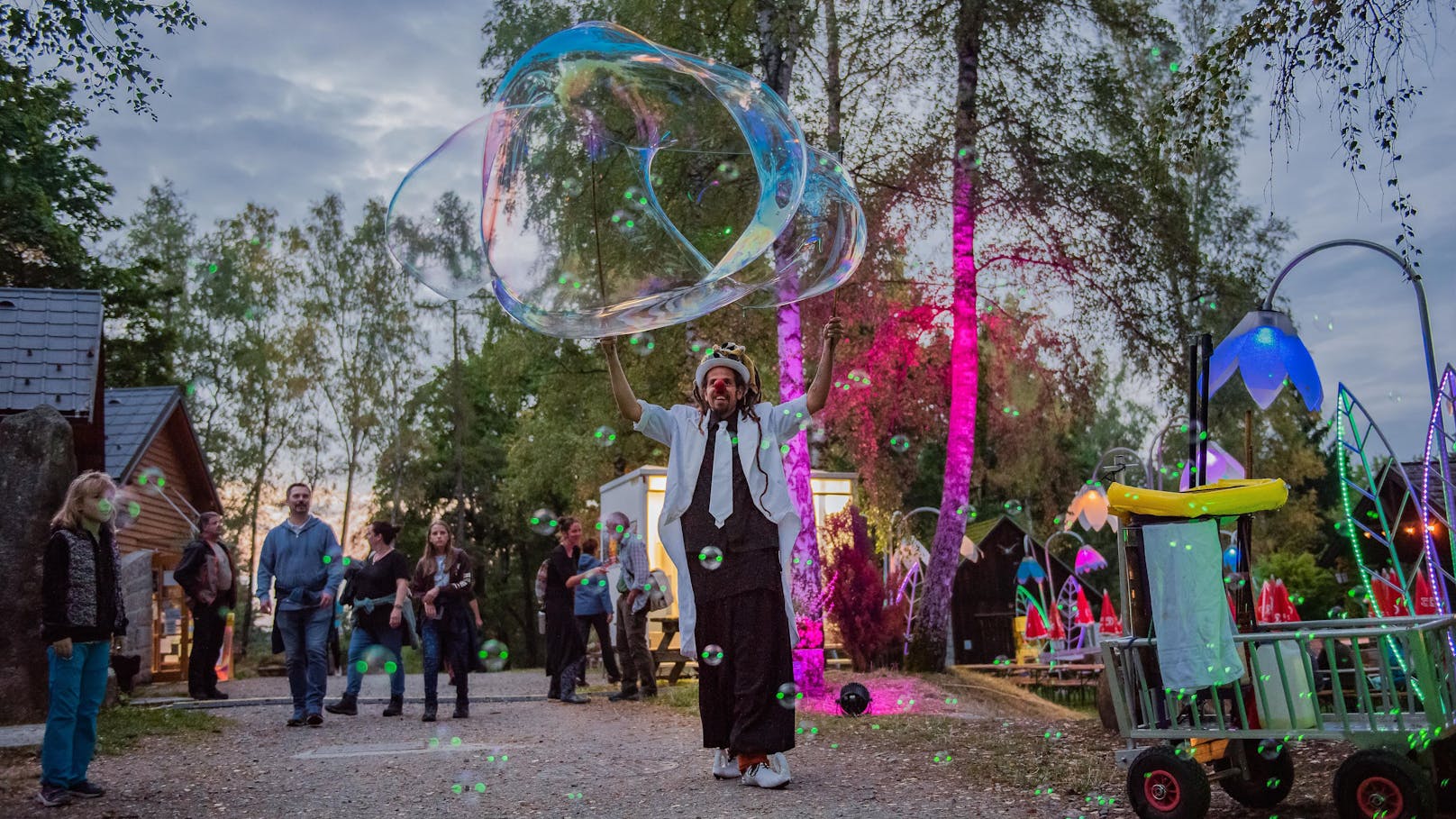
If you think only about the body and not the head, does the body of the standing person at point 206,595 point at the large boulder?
no

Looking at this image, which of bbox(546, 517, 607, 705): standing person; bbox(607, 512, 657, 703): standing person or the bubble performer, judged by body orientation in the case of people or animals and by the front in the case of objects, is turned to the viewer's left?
bbox(607, 512, 657, 703): standing person

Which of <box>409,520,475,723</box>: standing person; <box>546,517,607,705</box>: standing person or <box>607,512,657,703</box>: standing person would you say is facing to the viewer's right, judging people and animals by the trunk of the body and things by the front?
<box>546,517,607,705</box>: standing person

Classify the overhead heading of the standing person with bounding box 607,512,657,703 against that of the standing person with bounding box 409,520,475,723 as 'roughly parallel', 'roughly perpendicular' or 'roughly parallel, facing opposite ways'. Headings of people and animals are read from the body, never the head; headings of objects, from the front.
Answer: roughly perpendicular

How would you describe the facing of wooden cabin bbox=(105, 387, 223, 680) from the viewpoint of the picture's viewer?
facing the viewer and to the right of the viewer

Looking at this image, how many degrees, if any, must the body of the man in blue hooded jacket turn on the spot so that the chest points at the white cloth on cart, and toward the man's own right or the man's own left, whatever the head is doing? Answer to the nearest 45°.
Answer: approximately 45° to the man's own left

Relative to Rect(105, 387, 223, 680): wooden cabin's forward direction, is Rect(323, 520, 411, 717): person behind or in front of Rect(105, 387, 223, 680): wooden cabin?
in front

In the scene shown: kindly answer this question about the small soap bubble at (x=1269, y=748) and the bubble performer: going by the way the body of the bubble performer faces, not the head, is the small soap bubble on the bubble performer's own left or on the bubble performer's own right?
on the bubble performer's own left

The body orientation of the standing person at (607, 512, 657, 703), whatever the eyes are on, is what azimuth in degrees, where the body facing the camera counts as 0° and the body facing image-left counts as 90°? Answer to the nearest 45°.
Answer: approximately 90°

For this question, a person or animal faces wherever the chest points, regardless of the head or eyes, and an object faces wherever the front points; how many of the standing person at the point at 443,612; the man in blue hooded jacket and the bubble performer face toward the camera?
3

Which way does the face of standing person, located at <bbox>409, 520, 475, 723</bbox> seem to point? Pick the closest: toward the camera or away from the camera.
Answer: toward the camera

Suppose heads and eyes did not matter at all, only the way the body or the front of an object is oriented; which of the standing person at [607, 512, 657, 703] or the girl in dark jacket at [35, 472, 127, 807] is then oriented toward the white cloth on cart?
the girl in dark jacket

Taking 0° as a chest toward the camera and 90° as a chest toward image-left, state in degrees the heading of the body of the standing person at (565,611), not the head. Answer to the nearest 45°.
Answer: approximately 270°

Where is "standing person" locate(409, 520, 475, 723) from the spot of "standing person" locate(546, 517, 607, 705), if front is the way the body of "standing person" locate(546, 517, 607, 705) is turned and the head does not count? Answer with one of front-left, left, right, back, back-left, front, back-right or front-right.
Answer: back-right

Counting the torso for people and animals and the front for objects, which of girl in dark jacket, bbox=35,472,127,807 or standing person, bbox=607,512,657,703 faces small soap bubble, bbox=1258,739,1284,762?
the girl in dark jacket

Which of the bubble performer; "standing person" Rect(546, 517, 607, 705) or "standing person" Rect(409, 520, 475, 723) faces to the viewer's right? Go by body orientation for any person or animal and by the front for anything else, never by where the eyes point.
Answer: "standing person" Rect(546, 517, 607, 705)

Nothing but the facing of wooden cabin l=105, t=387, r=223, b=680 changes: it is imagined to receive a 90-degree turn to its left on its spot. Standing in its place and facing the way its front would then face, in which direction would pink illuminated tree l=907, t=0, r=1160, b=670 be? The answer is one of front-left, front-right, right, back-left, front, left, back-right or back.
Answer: right

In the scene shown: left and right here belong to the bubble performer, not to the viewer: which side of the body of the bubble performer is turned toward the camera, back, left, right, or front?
front

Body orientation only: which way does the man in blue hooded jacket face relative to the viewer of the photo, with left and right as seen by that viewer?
facing the viewer

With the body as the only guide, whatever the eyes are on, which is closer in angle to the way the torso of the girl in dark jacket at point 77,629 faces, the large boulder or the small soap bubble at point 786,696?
the small soap bubble
